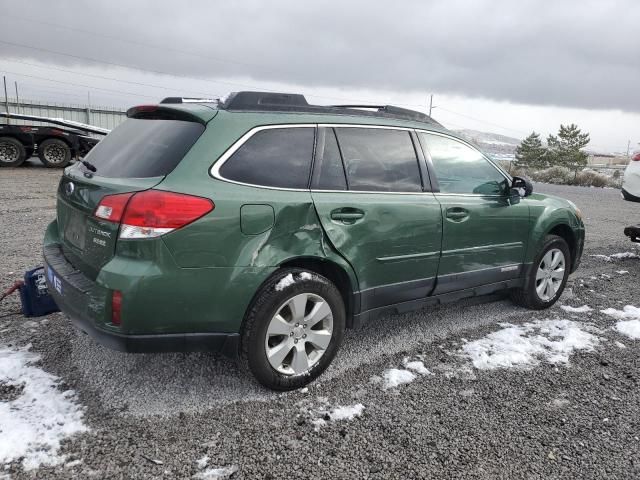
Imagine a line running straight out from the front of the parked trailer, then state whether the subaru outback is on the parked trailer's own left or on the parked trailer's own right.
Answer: on the parked trailer's own left

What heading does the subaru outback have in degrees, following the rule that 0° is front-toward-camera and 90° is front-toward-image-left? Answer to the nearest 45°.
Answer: approximately 225°

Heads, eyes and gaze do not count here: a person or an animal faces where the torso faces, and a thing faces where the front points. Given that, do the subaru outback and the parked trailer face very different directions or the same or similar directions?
very different directions

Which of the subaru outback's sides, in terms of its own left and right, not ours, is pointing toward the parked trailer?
left

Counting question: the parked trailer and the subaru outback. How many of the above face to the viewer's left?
1

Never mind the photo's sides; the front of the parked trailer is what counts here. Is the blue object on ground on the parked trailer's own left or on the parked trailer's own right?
on the parked trailer's own left

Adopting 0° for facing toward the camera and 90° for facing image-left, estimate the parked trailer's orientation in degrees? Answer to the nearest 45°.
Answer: approximately 90°

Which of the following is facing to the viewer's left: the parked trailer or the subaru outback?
the parked trailer
